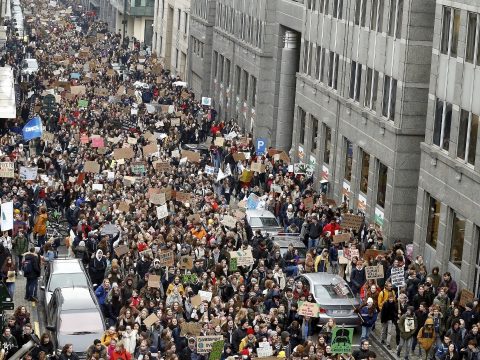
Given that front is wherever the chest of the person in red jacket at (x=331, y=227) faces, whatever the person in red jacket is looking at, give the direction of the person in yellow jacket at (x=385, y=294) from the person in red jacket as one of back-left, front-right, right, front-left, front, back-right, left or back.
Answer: front

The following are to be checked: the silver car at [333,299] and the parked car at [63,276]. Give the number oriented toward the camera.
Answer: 1

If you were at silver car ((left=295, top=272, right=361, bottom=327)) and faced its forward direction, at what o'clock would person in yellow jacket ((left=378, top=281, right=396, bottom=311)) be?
The person in yellow jacket is roughly at 4 o'clock from the silver car.

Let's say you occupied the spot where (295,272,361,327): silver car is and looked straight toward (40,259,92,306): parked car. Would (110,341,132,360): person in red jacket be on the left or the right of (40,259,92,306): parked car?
left

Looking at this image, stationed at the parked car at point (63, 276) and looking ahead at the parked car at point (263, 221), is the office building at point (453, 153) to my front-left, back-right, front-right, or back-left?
front-right

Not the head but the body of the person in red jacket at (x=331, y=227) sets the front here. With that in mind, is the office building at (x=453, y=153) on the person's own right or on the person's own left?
on the person's own left

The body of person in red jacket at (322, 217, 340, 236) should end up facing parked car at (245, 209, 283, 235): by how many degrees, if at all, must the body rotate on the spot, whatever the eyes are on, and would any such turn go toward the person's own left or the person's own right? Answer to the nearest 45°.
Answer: approximately 135° to the person's own right

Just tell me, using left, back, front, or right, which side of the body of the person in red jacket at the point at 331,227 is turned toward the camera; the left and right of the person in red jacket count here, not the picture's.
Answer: front

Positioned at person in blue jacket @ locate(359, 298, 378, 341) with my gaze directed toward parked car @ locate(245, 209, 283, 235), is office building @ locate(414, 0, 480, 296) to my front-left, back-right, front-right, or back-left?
front-right

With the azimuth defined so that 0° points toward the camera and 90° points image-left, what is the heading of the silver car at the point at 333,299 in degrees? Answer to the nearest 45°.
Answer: approximately 135°

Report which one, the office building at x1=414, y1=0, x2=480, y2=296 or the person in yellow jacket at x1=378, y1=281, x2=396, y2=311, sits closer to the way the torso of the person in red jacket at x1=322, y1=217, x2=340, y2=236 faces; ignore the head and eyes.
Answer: the person in yellow jacket
